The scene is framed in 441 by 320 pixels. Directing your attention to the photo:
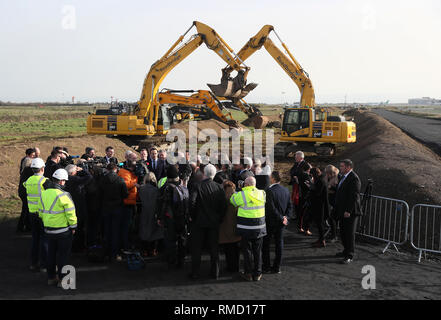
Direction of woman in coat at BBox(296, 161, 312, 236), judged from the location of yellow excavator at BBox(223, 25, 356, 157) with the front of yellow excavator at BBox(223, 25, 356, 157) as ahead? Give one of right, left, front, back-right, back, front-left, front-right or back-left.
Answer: left

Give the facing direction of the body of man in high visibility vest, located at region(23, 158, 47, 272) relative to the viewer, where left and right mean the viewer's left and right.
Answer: facing away from the viewer and to the right of the viewer

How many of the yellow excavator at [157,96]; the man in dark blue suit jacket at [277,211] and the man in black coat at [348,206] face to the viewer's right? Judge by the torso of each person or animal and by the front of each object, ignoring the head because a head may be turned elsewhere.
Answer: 1

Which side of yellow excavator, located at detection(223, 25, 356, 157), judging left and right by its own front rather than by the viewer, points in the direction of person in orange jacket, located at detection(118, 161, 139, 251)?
left

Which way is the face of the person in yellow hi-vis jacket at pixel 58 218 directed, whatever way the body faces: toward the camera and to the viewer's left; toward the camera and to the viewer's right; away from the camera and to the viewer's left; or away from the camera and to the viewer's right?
away from the camera and to the viewer's right

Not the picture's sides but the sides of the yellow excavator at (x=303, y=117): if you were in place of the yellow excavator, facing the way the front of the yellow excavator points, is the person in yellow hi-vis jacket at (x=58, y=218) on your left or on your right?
on your left

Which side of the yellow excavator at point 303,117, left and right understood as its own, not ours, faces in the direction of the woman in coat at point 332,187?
left

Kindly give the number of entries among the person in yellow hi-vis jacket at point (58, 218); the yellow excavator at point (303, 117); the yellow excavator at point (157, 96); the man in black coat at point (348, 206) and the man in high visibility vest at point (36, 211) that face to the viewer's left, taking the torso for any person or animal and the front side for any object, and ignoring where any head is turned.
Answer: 2

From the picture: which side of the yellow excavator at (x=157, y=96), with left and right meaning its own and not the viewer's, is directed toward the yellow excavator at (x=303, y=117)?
front

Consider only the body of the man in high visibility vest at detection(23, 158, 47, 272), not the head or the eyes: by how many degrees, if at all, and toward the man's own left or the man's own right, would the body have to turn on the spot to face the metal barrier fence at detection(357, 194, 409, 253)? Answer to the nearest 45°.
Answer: approximately 45° to the man's own right
